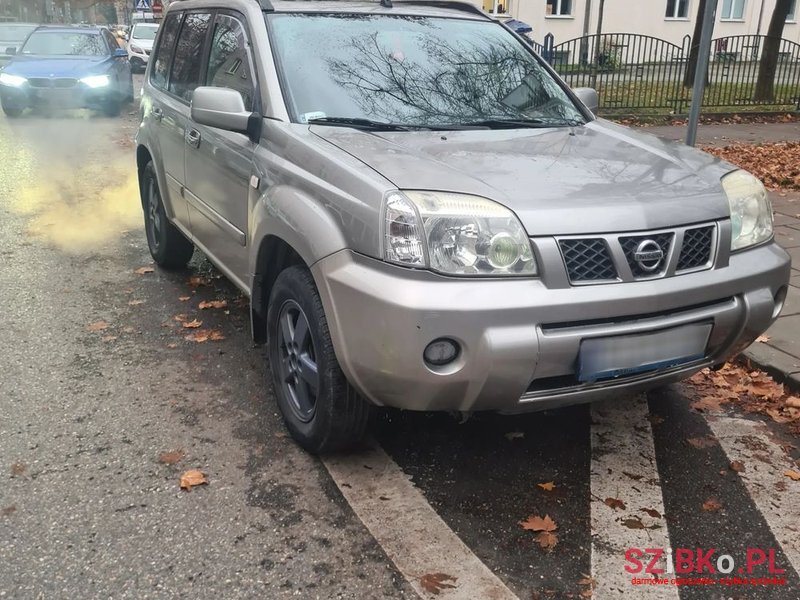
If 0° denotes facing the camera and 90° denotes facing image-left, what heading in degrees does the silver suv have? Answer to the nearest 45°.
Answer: approximately 315°

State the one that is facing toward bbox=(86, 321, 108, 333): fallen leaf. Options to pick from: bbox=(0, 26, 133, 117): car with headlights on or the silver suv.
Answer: the car with headlights on

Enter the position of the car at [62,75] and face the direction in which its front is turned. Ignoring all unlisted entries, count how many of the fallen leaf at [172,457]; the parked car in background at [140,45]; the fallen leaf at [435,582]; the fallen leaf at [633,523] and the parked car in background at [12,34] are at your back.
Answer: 2

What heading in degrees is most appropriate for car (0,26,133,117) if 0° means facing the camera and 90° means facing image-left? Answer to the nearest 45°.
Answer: approximately 0°

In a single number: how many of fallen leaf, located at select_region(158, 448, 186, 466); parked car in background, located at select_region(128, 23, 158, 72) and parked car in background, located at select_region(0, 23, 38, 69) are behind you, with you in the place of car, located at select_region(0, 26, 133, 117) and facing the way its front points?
2

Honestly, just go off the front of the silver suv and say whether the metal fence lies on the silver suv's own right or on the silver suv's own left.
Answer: on the silver suv's own left

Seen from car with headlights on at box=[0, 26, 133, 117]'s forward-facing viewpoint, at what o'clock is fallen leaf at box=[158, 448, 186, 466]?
The fallen leaf is roughly at 12 o'clock from the car with headlights on.

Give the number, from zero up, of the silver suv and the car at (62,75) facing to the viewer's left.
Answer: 0

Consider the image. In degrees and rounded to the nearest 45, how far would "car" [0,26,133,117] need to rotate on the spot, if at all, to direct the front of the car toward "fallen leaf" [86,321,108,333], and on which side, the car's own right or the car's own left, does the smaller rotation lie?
0° — it already faces it

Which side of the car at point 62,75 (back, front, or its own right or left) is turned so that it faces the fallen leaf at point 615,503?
front

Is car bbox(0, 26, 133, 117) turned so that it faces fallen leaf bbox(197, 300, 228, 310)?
yes

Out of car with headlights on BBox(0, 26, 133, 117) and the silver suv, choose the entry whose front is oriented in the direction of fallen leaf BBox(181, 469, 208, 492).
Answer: the car with headlights on

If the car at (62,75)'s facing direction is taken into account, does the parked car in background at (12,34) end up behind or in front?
behind

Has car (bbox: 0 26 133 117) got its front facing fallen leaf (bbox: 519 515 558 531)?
yes

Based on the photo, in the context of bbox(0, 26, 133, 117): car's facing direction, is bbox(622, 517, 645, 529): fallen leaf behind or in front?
in front
